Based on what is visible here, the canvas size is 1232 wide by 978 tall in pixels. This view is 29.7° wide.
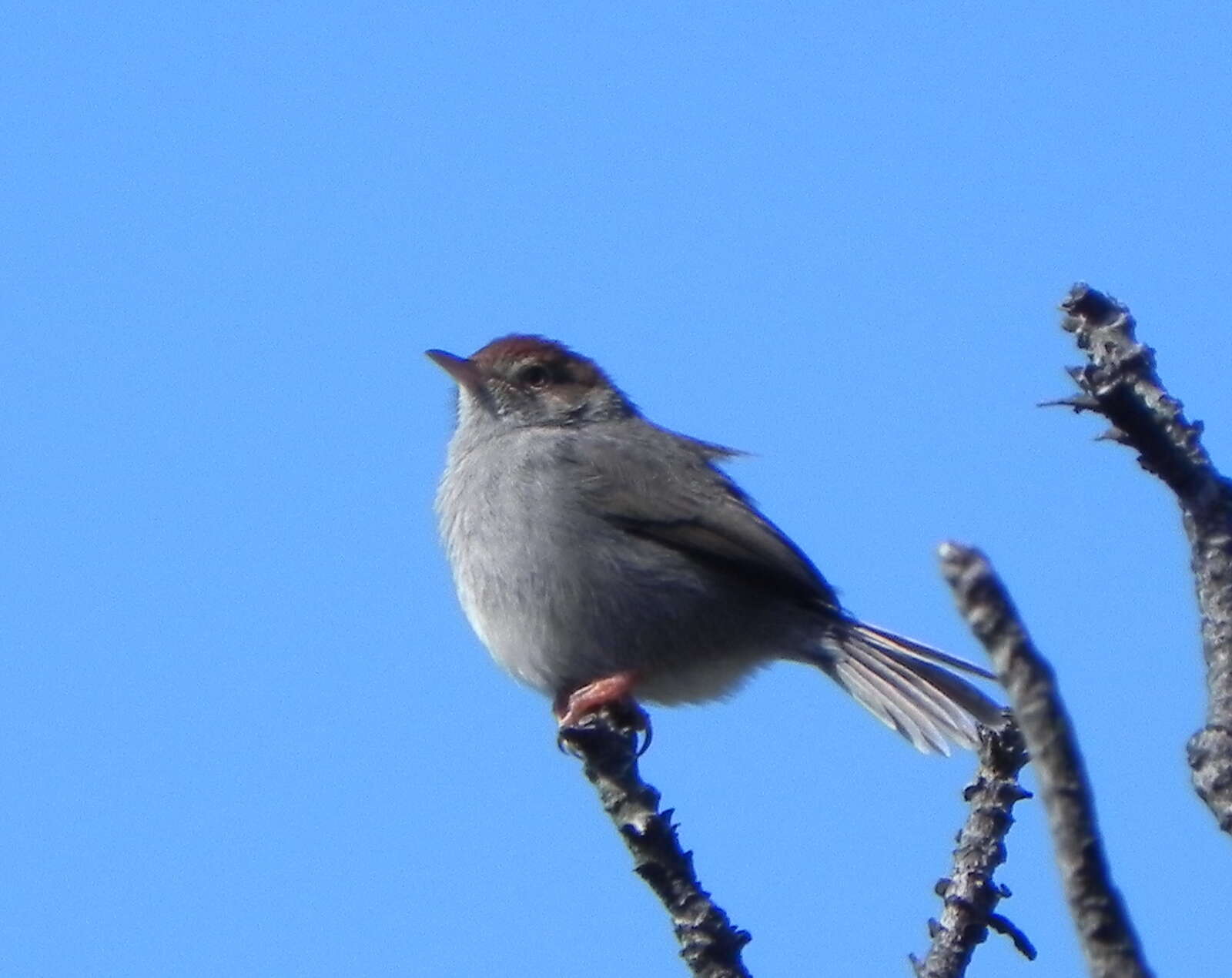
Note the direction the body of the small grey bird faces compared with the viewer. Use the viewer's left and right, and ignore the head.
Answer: facing to the left of the viewer

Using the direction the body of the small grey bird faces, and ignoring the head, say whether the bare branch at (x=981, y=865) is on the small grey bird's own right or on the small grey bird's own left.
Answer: on the small grey bird's own left

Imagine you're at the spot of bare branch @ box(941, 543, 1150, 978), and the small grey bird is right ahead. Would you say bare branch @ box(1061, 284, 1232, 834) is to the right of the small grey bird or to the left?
right
